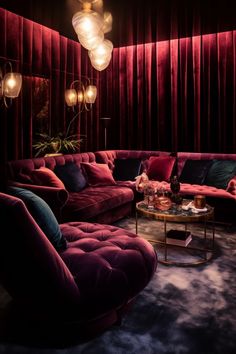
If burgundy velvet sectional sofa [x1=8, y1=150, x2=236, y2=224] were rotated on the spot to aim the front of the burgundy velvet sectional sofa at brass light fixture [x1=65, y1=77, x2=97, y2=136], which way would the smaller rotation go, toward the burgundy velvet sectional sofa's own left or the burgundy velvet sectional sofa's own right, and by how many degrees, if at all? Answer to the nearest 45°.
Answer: approximately 180°

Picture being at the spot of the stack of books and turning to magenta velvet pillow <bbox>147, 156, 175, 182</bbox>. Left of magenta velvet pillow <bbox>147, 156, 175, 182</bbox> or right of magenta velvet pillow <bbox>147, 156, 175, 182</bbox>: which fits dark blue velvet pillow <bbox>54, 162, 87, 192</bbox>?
left

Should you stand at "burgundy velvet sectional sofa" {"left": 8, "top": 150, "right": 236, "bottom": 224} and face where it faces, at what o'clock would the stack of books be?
The stack of books is roughly at 11 o'clock from the burgundy velvet sectional sofa.

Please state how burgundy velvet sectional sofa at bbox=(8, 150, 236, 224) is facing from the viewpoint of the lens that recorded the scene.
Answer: facing the viewer

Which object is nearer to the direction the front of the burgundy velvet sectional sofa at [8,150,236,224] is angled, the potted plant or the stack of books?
the stack of books

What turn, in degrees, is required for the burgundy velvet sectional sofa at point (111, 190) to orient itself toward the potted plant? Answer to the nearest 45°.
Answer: approximately 135° to its right

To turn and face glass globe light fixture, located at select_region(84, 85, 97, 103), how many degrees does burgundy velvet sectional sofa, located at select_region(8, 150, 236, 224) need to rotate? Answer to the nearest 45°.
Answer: approximately 180°

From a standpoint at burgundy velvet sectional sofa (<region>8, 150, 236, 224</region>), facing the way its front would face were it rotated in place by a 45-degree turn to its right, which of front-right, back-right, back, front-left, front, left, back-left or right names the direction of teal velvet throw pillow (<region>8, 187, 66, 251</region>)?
front-left

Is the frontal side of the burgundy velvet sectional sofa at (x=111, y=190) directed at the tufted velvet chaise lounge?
yes

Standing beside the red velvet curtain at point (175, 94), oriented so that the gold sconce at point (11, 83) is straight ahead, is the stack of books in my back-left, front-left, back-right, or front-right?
front-left

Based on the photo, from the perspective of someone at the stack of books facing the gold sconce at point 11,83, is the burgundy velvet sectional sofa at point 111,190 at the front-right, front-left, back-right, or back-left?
front-right
